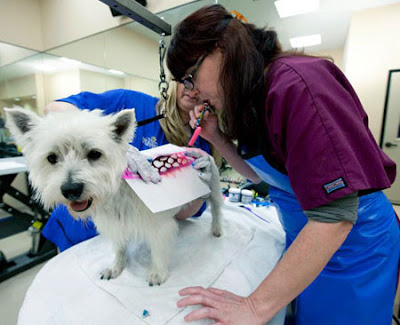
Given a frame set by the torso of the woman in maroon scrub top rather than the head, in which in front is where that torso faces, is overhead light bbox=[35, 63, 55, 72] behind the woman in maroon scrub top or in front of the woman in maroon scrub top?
in front

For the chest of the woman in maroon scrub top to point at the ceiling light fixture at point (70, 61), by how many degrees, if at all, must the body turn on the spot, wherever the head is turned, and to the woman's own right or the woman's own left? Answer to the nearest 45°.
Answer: approximately 45° to the woman's own right

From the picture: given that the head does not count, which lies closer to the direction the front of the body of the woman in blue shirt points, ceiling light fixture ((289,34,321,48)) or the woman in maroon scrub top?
the woman in maroon scrub top

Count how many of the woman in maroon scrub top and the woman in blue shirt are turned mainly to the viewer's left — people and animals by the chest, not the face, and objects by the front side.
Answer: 1

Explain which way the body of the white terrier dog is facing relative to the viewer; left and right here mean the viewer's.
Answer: facing the viewer and to the left of the viewer

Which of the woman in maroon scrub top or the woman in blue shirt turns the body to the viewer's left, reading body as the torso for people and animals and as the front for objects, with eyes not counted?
the woman in maroon scrub top

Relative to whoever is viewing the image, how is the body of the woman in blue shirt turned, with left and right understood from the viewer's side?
facing the viewer and to the right of the viewer

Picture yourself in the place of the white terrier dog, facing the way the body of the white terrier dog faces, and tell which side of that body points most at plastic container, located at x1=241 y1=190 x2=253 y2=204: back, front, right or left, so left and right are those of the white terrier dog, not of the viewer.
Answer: back

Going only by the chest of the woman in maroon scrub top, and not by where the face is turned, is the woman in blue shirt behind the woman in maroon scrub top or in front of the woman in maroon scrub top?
in front

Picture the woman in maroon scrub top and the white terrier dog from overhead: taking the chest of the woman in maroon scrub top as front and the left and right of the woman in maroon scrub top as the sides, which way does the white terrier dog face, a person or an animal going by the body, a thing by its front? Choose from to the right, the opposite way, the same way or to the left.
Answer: to the left

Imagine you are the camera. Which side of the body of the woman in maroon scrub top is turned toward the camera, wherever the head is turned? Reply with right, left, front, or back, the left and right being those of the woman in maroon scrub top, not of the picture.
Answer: left

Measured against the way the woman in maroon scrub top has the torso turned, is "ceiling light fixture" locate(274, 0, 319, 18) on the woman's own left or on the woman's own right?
on the woman's own right

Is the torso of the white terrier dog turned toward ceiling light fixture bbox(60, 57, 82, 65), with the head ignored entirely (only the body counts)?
no
